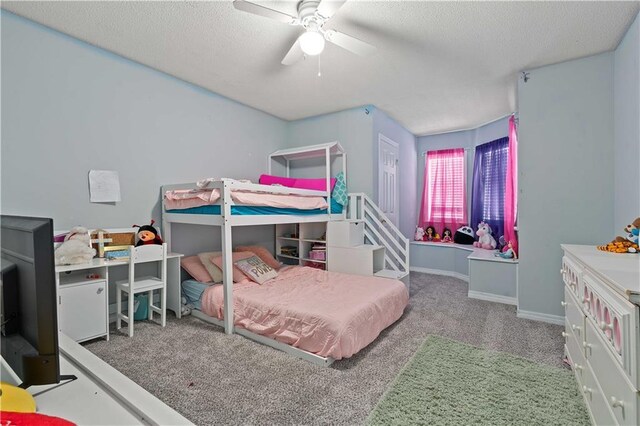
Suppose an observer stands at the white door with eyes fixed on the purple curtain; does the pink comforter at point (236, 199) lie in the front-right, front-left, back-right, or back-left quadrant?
back-right

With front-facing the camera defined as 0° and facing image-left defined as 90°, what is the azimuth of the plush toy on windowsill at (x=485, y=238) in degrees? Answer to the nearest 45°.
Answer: approximately 45°

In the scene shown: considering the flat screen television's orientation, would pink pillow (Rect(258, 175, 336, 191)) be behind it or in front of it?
in front

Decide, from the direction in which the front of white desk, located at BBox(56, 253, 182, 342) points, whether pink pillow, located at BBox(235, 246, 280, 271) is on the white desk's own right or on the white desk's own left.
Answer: on the white desk's own left

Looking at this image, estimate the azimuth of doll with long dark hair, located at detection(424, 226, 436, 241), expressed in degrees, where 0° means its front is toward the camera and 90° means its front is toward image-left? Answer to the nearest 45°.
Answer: approximately 0°

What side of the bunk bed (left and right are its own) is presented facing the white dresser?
front

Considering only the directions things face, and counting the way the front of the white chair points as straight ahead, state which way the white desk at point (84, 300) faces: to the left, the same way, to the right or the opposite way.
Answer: the opposite way

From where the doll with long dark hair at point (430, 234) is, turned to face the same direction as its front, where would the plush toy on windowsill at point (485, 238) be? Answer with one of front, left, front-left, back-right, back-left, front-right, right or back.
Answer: front-left

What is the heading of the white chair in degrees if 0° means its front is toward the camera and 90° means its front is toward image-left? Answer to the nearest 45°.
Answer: approximately 135°

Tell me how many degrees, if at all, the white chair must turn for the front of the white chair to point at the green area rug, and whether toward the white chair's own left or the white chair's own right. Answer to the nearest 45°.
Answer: approximately 180°

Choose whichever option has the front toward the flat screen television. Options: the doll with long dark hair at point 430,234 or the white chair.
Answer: the doll with long dark hair

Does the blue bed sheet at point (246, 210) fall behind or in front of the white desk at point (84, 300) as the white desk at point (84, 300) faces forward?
in front

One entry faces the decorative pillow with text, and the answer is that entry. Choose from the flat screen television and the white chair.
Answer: the flat screen television

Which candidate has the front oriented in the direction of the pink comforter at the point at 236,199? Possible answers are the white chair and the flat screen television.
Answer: the flat screen television

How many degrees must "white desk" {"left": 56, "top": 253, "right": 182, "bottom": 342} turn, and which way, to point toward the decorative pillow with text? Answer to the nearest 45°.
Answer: approximately 45° to its left
